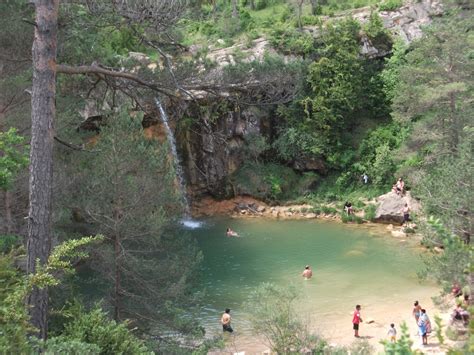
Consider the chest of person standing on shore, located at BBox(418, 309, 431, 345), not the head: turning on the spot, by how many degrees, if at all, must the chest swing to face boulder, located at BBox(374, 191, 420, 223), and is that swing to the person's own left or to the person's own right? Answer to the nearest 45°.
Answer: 0° — they already face it

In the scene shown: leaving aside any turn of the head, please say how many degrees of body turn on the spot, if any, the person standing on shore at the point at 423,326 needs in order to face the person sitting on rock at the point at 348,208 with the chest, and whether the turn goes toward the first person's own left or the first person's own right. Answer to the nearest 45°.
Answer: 0° — they already face them

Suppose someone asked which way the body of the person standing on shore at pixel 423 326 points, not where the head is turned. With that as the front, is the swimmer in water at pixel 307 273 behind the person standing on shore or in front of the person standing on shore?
in front

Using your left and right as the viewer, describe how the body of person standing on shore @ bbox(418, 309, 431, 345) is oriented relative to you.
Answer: facing away from the viewer

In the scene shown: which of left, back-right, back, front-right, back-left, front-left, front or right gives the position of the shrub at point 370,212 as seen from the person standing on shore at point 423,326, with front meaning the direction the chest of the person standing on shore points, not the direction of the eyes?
front

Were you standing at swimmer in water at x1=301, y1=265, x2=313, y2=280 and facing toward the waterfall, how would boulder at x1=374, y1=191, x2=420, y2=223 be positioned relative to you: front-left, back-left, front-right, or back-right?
front-right
